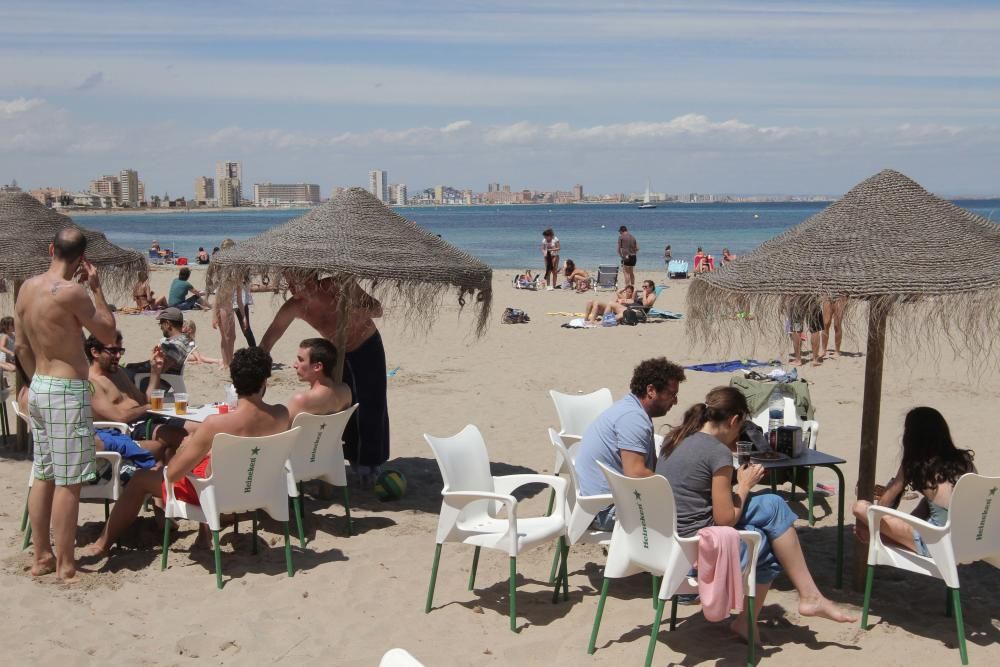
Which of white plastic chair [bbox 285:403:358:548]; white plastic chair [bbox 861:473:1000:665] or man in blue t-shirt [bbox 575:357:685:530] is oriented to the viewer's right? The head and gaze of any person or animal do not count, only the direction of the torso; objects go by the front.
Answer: the man in blue t-shirt

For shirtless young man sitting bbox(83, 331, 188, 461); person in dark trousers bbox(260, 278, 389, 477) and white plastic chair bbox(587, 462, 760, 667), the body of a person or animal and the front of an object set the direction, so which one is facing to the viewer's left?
the person in dark trousers

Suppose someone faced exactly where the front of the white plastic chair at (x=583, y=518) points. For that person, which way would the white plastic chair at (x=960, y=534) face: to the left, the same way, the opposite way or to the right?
to the left

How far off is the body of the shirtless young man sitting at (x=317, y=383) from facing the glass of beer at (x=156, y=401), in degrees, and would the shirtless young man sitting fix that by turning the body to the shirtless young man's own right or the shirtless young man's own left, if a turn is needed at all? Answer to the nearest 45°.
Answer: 0° — they already face it

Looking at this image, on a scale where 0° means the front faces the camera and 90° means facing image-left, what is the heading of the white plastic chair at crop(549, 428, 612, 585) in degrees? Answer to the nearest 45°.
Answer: approximately 270°

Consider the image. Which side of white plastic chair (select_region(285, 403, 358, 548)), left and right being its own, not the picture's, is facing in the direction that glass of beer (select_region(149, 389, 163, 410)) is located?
front

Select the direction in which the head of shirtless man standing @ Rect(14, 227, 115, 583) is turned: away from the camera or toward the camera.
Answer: away from the camera

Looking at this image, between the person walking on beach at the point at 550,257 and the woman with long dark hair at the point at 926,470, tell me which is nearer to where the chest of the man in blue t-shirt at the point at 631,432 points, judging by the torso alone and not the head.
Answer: the woman with long dark hair

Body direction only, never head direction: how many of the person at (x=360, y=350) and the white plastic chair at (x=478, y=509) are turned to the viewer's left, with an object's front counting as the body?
1

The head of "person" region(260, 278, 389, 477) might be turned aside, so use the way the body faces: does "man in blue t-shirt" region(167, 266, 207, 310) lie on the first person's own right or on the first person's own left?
on the first person's own right

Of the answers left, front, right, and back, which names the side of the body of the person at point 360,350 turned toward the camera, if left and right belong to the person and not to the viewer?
left

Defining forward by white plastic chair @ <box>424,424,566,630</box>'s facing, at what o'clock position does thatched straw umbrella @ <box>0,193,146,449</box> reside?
The thatched straw umbrella is roughly at 6 o'clock from the white plastic chair.

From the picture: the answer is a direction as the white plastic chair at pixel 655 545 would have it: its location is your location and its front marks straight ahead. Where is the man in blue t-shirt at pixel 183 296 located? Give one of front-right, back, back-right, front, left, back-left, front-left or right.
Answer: left

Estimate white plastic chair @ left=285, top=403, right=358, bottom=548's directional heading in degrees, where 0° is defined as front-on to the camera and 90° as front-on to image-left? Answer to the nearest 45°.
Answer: approximately 135°

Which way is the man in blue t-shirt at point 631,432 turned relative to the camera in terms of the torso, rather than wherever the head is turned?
to the viewer's right

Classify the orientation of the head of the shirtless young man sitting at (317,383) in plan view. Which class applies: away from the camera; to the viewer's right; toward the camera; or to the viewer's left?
to the viewer's left

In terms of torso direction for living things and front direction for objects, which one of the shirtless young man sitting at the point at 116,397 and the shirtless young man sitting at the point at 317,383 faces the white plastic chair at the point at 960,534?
the shirtless young man sitting at the point at 116,397

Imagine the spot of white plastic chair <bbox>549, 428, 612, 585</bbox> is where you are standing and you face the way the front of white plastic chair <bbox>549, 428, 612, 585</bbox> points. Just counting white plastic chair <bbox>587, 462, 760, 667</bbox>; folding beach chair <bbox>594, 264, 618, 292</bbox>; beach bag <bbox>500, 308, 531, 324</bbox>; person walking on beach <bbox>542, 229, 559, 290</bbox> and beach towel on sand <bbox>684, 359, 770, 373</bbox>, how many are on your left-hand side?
4
